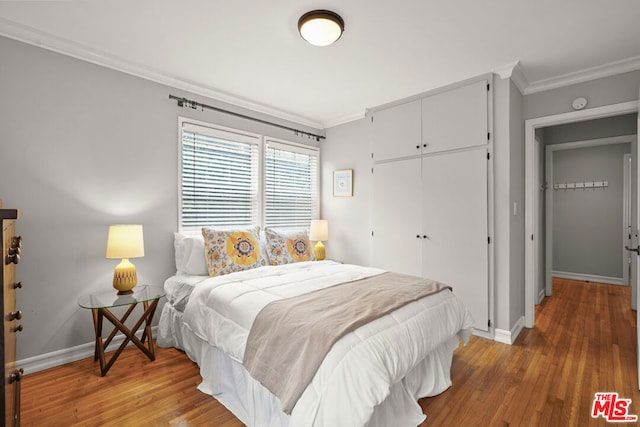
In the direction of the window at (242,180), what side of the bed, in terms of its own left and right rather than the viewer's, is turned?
back

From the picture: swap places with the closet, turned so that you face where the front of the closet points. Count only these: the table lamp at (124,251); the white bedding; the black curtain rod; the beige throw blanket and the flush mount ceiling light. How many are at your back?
0

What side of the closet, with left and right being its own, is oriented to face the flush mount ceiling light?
front

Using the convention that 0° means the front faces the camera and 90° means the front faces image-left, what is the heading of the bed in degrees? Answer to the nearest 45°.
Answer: approximately 315°

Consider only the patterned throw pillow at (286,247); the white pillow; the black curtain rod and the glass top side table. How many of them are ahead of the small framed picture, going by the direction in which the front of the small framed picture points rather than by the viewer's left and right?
4

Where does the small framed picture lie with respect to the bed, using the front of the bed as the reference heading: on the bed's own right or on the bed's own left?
on the bed's own left

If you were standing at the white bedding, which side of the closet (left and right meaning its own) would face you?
front

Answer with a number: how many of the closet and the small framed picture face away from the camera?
0

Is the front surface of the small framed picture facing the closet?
no

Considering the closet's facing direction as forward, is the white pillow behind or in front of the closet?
in front

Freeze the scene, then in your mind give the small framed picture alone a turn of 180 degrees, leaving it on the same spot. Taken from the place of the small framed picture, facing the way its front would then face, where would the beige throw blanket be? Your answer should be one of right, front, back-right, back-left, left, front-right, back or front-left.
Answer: back-right

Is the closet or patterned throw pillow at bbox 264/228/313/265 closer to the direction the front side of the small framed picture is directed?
the patterned throw pillow

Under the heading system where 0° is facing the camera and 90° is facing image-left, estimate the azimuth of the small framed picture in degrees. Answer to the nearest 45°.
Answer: approximately 45°

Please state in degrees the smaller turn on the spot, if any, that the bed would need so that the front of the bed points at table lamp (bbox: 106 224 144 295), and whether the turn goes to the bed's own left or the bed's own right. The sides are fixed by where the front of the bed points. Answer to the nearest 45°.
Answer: approximately 135° to the bed's own right

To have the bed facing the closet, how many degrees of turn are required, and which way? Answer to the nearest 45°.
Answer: approximately 90° to its left
